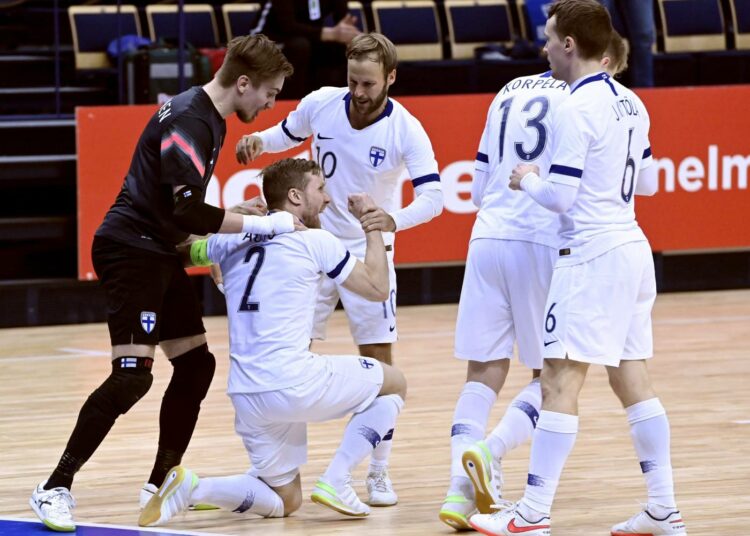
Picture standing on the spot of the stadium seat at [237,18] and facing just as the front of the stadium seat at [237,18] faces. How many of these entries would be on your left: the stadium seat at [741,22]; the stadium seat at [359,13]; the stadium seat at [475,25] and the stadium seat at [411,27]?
4

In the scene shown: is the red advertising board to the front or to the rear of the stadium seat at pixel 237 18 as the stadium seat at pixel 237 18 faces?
to the front

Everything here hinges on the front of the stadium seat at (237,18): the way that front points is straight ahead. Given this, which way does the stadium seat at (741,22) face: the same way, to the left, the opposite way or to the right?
the same way

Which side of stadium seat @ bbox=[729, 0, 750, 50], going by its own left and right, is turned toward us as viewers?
front

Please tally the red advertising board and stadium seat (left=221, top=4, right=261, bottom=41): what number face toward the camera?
2

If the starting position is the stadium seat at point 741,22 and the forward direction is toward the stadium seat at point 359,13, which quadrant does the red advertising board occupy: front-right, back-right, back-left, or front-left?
front-left

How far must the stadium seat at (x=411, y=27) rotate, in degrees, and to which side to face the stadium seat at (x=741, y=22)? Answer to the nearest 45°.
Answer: approximately 90° to its left

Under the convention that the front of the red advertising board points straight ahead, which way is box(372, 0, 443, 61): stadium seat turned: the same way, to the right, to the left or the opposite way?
the same way

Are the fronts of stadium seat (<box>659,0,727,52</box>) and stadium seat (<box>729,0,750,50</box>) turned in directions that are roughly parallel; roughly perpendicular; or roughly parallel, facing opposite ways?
roughly parallel

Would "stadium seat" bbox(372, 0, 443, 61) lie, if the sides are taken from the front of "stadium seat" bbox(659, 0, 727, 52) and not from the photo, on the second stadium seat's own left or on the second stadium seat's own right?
on the second stadium seat's own right

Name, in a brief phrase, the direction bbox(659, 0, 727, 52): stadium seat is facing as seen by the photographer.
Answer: facing the viewer

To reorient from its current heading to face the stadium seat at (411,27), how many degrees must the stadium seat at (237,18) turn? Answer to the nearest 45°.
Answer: approximately 90° to its left

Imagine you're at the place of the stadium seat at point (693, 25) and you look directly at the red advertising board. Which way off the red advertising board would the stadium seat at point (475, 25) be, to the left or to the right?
right

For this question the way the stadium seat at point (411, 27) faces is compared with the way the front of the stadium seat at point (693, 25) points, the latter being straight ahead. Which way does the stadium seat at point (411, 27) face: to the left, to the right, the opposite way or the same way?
the same way

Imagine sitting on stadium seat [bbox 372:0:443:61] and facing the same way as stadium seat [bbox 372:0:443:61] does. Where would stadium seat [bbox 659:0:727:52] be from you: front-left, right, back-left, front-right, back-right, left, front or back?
left

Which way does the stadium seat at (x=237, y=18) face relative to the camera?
toward the camera

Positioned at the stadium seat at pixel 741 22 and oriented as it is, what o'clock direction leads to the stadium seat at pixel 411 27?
the stadium seat at pixel 411 27 is roughly at 2 o'clock from the stadium seat at pixel 741 22.
